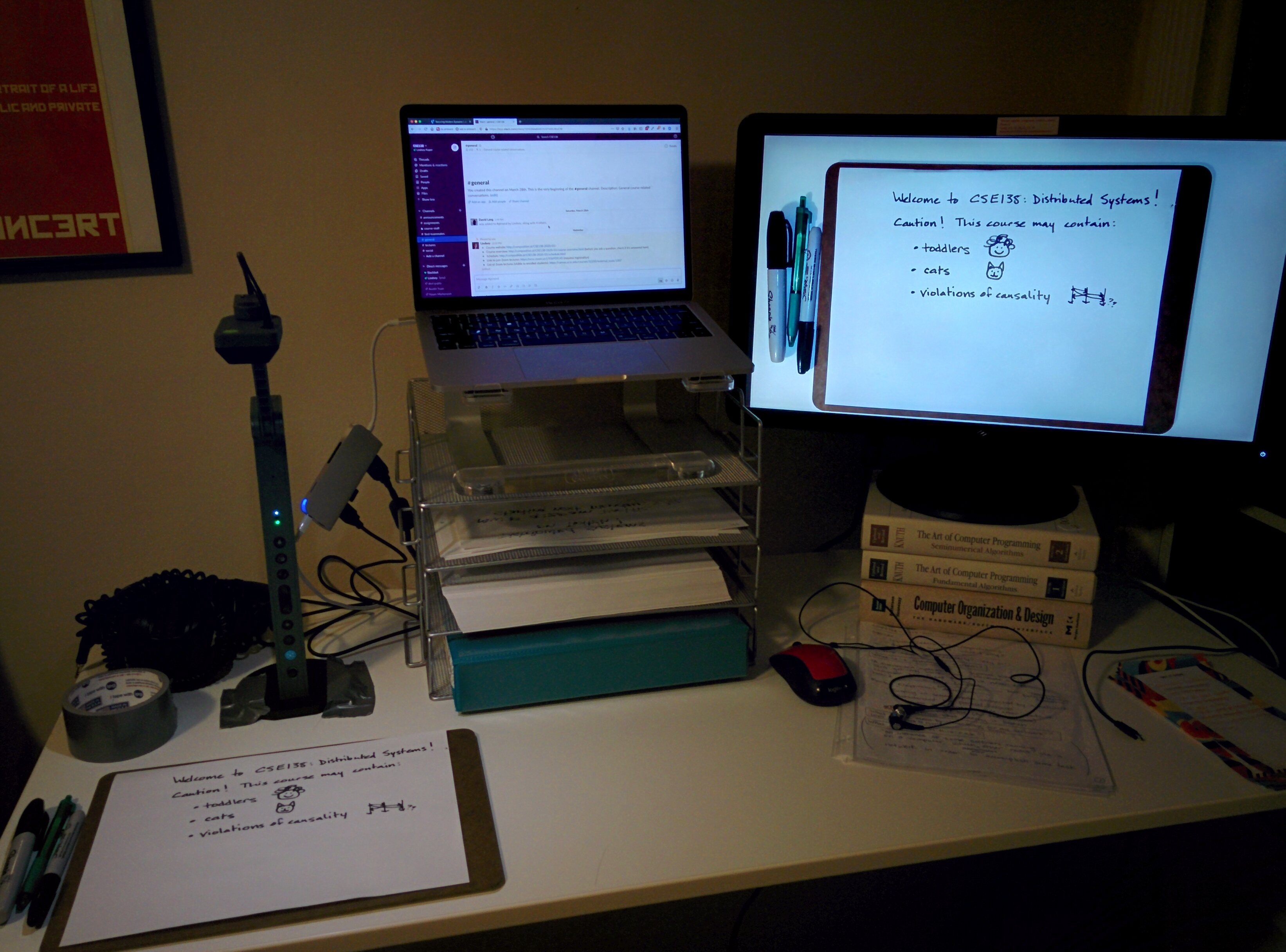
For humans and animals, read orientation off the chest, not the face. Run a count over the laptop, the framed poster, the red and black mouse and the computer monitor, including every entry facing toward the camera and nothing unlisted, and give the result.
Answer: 3

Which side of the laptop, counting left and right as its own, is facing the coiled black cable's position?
right

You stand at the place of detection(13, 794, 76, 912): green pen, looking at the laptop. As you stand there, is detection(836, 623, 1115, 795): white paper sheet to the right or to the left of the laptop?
right

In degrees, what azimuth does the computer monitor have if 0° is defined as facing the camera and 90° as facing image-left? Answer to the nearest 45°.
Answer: approximately 0°

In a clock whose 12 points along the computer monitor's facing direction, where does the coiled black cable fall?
The coiled black cable is roughly at 2 o'clock from the computer monitor.

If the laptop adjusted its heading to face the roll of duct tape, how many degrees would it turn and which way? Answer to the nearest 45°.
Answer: approximately 45° to its right

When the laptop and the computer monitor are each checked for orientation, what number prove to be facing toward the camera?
2

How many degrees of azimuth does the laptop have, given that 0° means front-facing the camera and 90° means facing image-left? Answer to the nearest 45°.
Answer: approximately 0°
